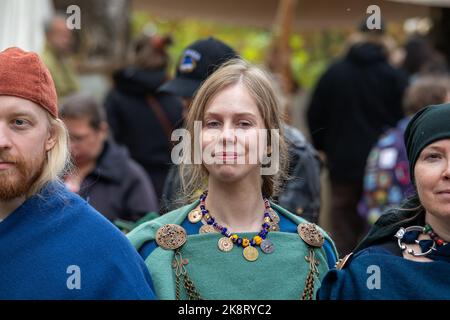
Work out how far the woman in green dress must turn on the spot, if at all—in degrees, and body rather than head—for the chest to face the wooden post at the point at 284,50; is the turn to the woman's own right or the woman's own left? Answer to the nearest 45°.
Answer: approximately 180°

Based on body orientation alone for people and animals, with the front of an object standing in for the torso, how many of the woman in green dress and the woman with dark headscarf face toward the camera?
2

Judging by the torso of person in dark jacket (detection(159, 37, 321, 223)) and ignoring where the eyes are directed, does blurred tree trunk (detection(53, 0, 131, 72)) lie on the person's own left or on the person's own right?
on the person's own right

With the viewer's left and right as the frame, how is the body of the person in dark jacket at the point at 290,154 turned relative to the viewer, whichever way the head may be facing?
facing the viewer and to the left of the viewer

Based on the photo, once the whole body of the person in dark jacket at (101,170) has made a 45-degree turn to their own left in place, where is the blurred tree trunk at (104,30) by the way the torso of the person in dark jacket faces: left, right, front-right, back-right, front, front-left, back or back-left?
back

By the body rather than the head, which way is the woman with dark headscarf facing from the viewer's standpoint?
toward the camera

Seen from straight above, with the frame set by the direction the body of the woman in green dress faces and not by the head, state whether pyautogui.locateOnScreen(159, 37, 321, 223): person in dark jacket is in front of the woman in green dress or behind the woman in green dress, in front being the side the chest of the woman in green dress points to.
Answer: behind

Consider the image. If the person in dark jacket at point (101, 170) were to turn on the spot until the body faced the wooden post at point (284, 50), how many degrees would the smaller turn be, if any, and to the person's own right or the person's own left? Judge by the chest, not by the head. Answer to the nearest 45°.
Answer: approximately 180°

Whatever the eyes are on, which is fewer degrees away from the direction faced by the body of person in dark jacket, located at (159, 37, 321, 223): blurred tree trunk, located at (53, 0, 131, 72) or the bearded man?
the bearded man

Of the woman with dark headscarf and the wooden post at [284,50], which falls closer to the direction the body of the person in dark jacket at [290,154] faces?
the woman with dark headscarf

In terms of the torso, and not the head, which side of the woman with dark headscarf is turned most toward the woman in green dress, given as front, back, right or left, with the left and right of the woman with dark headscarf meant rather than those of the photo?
right

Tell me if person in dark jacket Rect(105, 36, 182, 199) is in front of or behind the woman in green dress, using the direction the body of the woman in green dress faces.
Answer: behind

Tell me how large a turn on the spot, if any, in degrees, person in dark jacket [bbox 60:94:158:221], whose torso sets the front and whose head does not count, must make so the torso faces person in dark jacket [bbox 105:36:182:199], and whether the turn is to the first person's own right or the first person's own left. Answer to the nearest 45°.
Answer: approximately 135° to the first person's own right
